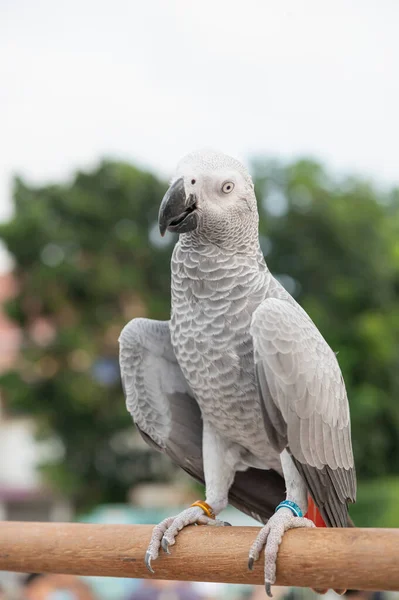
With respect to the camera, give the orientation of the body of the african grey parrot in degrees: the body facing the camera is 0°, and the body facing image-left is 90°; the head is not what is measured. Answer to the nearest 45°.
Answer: approximately 45°
